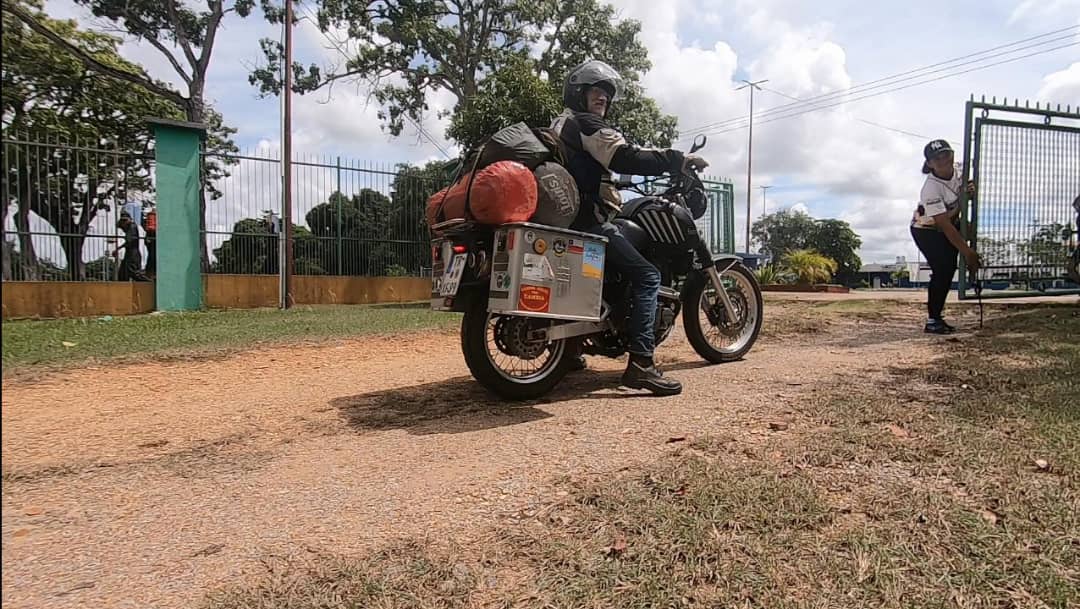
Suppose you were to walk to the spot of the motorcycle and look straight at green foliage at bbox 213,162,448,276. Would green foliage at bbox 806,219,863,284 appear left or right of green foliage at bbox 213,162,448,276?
right

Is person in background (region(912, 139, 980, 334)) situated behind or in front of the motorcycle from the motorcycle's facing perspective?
in front

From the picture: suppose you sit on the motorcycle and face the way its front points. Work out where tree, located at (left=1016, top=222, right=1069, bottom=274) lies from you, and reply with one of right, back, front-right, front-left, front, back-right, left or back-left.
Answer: front

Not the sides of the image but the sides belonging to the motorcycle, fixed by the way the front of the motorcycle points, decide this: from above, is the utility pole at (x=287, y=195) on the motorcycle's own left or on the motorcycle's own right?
on the motorcycle's own left

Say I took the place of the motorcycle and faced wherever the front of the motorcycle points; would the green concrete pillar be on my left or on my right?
on my left

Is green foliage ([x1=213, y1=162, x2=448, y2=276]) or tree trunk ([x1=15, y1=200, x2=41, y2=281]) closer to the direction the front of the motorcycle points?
the green foliage

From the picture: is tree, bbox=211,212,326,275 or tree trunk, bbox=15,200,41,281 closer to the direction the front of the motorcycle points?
the tree

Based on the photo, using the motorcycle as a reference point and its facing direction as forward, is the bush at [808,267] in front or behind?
in front

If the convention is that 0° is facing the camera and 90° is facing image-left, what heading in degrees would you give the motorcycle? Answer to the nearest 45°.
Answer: approximately 225°

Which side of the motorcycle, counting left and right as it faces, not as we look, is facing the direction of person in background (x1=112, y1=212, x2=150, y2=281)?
left

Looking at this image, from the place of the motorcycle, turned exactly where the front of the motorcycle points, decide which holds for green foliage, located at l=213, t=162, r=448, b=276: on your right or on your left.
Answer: on your left
